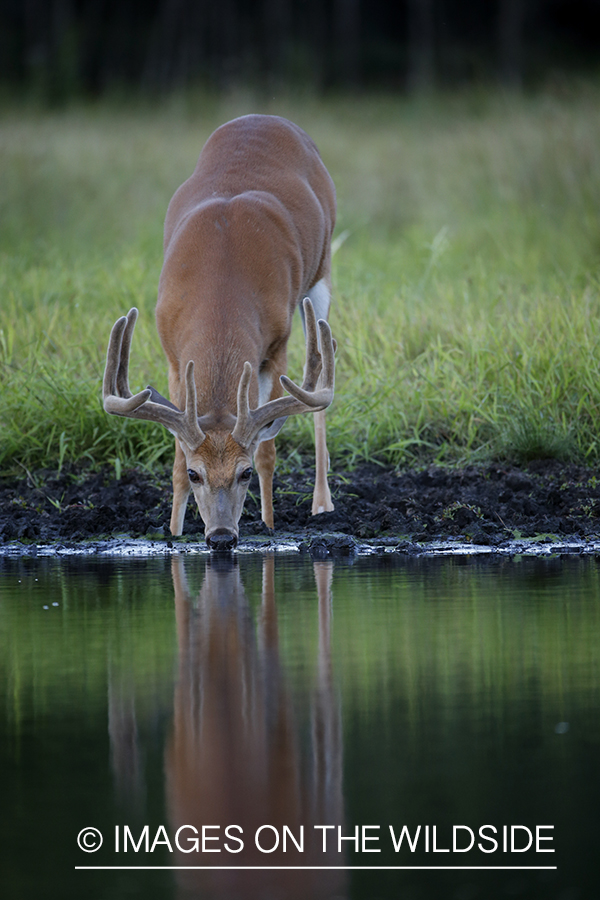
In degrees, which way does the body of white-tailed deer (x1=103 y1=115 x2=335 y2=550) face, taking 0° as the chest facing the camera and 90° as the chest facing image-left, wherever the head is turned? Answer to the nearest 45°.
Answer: approximately 0°
